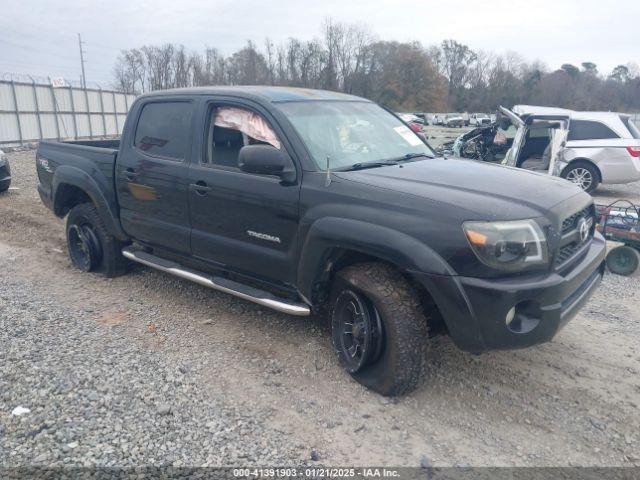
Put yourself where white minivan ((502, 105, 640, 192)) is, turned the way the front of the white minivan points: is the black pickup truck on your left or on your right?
on your left

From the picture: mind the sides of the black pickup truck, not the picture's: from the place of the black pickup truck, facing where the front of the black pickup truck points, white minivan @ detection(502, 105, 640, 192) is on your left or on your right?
on your left

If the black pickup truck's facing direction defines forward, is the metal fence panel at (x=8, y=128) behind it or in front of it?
behind

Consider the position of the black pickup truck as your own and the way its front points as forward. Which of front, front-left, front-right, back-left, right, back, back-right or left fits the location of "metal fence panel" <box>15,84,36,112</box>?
back

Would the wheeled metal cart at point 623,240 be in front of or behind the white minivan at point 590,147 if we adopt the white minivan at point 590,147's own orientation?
behind

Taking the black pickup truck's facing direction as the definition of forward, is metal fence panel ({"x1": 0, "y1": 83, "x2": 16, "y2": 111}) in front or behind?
behind

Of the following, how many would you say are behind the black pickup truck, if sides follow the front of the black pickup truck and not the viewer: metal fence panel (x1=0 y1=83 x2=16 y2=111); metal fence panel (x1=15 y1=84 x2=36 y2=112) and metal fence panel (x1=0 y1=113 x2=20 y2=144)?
3

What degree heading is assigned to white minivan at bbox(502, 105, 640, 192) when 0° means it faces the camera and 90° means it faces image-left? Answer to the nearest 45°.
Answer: approximately 135°

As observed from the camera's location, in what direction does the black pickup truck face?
facing the viewer and to the right of the viewer

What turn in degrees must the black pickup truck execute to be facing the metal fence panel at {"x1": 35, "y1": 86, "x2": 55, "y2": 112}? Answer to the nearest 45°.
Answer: approximately 180°

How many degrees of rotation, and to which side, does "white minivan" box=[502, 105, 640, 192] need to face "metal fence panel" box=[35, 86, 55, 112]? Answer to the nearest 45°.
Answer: approximately 45° to its left

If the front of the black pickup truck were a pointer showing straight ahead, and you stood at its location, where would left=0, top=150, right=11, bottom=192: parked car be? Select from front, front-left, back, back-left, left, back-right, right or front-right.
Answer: back
